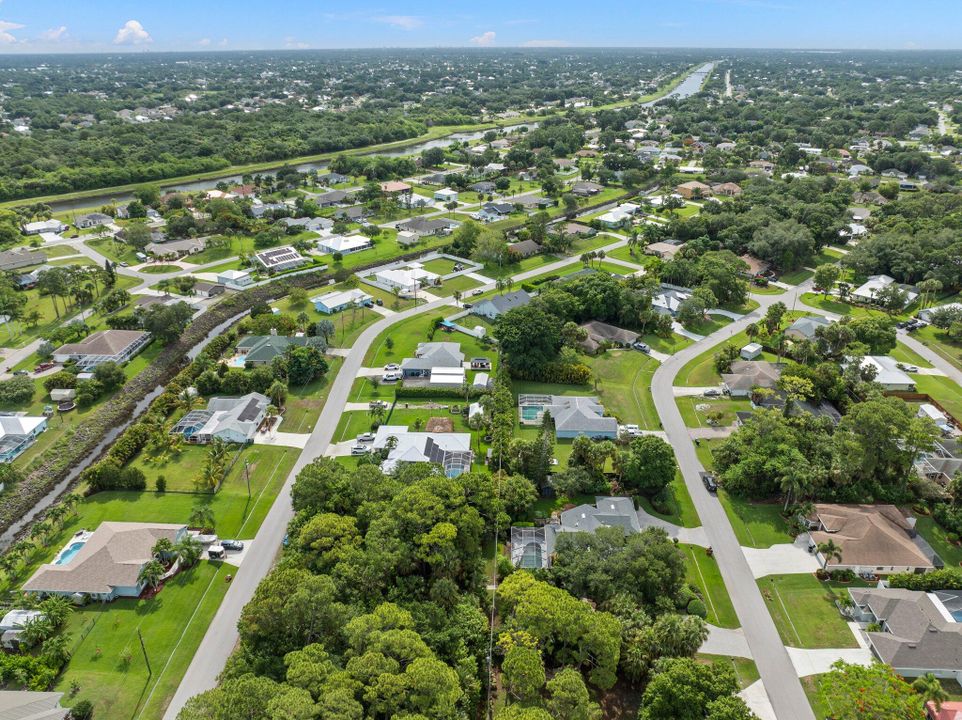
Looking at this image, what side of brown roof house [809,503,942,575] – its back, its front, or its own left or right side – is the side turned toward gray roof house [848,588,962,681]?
left

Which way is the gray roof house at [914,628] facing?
to the viewer's left

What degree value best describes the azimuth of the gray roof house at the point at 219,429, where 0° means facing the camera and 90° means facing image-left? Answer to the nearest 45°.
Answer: approximately 270°

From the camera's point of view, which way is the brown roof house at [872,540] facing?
to the viewer's left

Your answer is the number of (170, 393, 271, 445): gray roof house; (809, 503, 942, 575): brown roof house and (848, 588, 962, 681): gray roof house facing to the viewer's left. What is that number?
2

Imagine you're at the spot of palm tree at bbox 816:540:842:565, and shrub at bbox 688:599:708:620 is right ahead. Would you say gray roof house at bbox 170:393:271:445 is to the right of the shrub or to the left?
right

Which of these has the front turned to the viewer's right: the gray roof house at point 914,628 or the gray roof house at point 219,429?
the gray roof house at point 219,429
